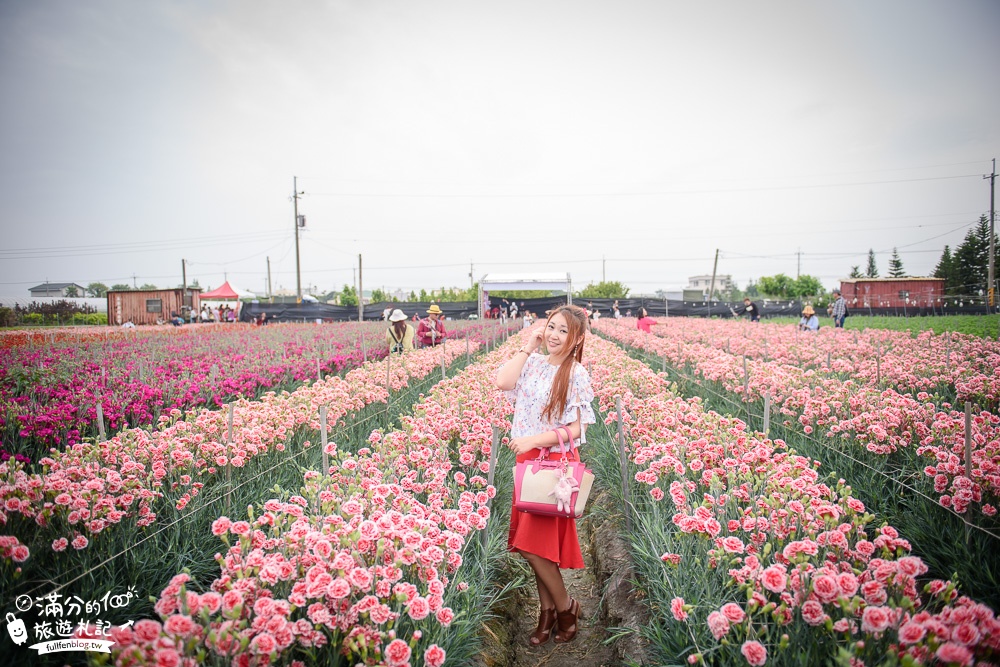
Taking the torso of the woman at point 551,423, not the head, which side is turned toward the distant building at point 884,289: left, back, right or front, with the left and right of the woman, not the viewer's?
back

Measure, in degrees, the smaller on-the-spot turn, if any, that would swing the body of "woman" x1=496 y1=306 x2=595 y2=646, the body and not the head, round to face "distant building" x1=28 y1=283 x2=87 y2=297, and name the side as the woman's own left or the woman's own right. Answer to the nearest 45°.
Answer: approximately 90° to the woman's own right

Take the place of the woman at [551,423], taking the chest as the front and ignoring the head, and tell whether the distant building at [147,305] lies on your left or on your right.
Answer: on your right

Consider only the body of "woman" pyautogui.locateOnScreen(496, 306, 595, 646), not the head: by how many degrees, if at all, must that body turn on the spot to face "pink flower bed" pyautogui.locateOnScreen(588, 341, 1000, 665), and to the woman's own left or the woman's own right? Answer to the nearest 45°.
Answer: approximately 90° to the woman's own left

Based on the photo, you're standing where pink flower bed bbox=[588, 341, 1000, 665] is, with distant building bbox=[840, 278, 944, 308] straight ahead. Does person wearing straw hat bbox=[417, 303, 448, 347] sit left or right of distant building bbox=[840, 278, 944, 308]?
left

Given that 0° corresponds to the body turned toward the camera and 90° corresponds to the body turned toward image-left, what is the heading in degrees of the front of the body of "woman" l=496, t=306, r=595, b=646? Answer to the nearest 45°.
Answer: approximately 45°

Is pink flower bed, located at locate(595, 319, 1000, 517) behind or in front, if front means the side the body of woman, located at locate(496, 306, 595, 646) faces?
behind

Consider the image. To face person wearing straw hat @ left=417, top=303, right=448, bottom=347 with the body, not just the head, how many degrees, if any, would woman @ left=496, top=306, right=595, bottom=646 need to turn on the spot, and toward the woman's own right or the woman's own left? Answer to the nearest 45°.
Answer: approximately 135° to the woman's own right

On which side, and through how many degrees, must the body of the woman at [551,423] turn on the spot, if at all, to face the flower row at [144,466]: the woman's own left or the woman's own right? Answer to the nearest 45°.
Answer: approximately 45° to the woman's own right
